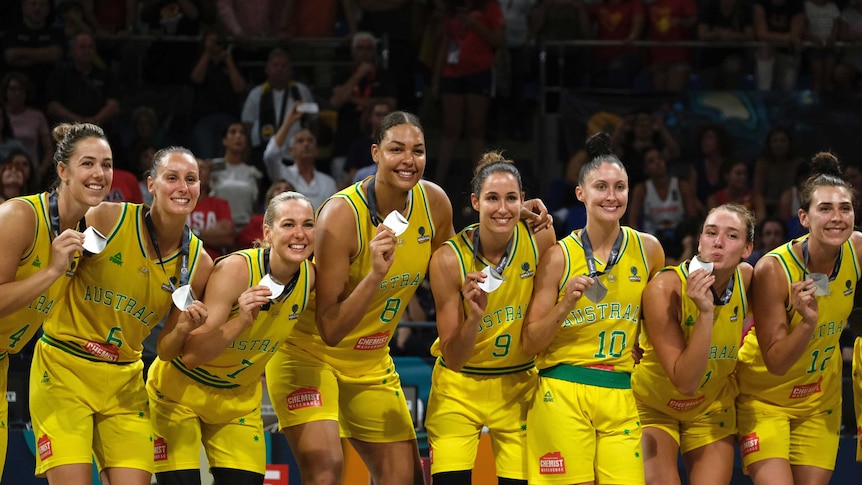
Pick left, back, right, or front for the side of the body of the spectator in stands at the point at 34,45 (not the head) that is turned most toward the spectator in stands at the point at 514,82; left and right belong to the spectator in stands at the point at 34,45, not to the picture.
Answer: left

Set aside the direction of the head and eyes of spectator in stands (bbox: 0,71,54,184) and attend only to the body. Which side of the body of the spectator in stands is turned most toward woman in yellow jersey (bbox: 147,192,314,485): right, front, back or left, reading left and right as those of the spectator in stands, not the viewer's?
front

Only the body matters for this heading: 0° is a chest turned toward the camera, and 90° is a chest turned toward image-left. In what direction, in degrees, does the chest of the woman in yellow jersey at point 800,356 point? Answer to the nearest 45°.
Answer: approximately 315°

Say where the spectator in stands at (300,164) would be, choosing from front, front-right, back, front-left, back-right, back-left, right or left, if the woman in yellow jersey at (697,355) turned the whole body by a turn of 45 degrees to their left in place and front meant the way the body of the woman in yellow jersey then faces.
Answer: back-left

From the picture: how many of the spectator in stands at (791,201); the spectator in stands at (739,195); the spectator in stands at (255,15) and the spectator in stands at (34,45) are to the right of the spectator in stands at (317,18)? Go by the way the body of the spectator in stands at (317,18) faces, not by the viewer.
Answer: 2

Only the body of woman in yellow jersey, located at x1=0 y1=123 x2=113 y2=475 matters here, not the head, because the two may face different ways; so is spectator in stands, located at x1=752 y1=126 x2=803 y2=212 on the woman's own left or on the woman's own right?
on the woman's own left

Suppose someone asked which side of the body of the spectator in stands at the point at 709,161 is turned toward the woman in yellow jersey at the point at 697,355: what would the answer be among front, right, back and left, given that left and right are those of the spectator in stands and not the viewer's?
front
